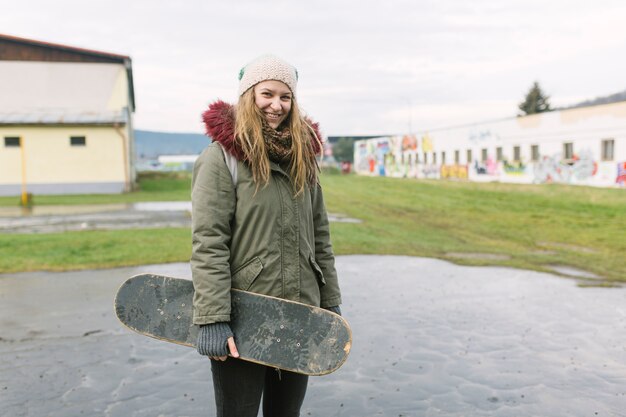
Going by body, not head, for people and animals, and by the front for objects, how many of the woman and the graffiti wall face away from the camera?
0

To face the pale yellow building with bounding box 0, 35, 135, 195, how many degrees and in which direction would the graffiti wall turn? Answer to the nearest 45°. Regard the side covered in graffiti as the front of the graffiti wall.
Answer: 0° — it already faces it

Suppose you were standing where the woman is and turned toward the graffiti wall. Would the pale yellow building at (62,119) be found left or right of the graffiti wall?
left

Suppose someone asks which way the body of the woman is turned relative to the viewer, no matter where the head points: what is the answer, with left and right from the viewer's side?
facing the viewer and to the right of the viewer

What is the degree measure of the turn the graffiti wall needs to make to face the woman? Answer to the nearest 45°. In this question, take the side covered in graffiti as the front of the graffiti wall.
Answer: approximately 45° to its left

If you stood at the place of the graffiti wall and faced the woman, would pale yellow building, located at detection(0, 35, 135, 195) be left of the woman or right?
right

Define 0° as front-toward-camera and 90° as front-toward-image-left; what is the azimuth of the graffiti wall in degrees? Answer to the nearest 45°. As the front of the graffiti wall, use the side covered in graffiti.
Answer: approximately 45°

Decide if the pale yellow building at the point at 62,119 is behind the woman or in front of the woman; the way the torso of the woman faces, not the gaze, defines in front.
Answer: behind
